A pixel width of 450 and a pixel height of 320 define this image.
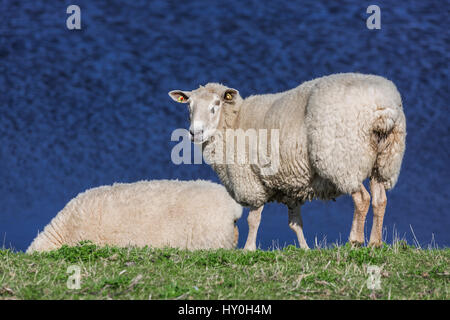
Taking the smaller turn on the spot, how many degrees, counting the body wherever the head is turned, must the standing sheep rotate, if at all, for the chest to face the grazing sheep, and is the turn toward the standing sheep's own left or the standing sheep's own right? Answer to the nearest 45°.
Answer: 0° — it already faces it

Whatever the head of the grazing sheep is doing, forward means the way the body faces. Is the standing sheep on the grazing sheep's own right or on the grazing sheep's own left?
on the grazing sheep's own left

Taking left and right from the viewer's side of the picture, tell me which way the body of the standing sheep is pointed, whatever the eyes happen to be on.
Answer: facing away from the viewer and to the left of the viewer

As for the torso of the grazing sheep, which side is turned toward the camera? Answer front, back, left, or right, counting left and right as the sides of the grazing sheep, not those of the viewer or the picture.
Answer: left
